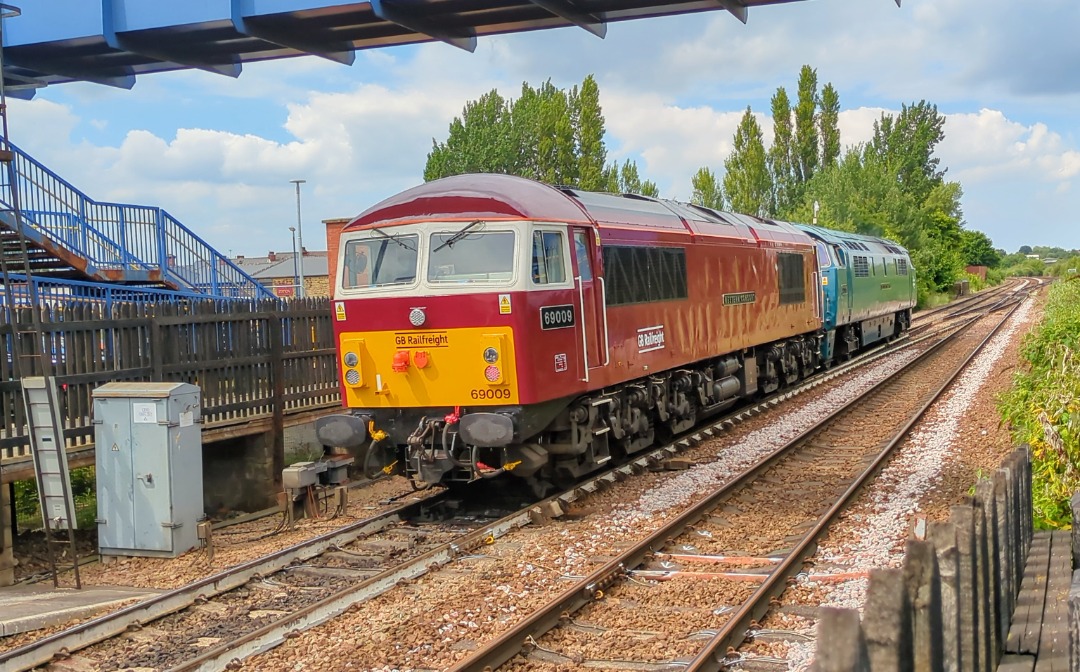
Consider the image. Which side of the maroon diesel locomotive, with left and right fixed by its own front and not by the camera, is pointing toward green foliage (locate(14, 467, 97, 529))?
front

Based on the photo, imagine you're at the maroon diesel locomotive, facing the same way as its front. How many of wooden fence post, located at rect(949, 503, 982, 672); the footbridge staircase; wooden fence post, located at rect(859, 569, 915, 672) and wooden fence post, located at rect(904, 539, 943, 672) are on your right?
1

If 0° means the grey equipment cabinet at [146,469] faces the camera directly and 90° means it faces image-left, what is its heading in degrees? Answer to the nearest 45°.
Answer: approximately 0°

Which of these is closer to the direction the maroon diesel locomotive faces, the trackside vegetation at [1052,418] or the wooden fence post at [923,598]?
the wooden fence post

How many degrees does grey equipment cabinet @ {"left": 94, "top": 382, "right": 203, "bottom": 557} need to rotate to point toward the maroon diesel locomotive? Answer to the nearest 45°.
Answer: approximately 90° to its left

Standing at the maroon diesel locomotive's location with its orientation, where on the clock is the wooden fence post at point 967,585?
The wooden fence post is roughly at 10 o'clock from the maroon diesel locomotive.

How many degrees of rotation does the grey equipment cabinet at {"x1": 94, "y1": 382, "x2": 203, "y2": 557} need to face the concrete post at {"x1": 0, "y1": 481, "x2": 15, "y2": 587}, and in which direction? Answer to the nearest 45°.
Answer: approximately 90° to its right

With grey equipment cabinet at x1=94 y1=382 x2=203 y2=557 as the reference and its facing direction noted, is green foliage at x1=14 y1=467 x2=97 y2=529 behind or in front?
behind

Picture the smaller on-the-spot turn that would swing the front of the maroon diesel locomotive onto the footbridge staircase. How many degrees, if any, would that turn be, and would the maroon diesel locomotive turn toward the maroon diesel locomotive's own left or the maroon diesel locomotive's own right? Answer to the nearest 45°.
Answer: approximately 90° to the maroon diesel locomotive's own right

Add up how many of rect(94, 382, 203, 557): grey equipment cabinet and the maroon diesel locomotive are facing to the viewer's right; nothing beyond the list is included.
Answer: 0

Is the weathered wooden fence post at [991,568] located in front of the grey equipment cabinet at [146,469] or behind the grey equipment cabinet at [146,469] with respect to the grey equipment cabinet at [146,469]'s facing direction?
in front

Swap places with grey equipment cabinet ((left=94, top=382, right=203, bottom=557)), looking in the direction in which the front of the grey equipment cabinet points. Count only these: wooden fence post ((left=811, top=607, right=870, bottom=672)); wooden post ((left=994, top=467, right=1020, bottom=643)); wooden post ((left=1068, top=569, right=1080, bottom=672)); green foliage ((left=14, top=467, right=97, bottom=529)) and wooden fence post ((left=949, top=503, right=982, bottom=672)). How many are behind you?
1
